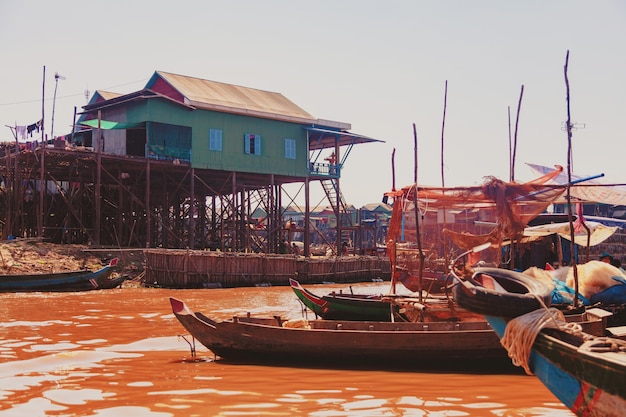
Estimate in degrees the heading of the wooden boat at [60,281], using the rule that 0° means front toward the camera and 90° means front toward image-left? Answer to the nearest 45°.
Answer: approximately 270°

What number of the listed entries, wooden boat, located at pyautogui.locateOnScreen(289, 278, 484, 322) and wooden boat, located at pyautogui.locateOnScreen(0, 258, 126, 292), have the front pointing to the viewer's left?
1

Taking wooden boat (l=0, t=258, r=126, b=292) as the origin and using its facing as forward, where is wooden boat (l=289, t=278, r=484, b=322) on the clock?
wooden boat (l=289, t=278, r=484, b=322) is roughly at 2 o'clock from wooden boat (l=0, t=258, r=126, b=292).

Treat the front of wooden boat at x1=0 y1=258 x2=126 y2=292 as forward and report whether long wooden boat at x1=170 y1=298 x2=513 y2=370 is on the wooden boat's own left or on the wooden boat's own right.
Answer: on the wooden boat's own right

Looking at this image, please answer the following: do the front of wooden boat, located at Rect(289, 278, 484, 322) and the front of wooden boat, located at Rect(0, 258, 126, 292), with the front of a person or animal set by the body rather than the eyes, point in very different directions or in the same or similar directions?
very different directions

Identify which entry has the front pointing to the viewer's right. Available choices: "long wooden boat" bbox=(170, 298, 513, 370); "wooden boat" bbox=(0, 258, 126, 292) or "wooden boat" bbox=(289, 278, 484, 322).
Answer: "wooden boat" bbox=(0, 258, 126, 292)

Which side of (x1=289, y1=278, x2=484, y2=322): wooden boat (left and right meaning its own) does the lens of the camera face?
left

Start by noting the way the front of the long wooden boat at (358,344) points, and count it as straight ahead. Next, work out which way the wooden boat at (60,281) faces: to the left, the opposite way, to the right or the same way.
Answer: the opposite way

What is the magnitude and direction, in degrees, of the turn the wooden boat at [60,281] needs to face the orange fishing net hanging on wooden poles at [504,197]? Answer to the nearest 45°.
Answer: approximately 45° to its right

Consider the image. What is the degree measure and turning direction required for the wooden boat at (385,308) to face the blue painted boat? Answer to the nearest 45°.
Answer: approximately 90° to its left
